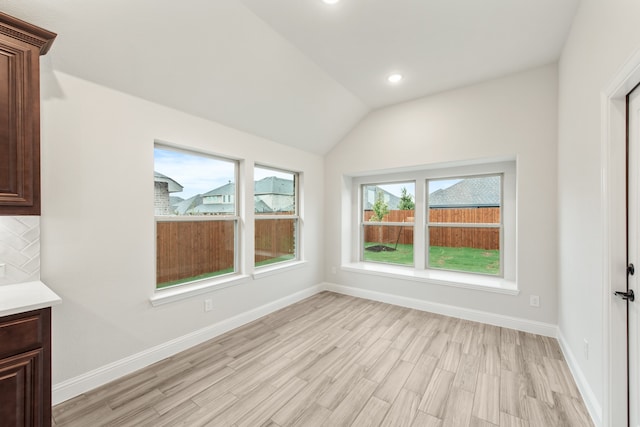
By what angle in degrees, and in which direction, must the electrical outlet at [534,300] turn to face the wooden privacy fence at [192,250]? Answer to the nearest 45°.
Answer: approximately 45° to its right

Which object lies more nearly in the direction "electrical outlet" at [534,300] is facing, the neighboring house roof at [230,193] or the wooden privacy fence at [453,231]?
the neighboring house roof

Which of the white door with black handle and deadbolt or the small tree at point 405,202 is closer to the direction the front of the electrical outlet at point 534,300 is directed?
the white door with black handle and deadbolt

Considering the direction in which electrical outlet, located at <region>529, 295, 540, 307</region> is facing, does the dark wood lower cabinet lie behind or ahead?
ahead

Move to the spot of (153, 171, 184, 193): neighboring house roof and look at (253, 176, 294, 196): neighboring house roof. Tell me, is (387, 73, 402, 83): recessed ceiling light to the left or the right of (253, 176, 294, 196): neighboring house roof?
right

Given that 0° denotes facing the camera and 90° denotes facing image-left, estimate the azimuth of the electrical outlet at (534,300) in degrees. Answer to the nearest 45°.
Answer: approximately 0°

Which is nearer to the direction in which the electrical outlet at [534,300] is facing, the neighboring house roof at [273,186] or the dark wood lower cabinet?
the dark wood lower cabinet

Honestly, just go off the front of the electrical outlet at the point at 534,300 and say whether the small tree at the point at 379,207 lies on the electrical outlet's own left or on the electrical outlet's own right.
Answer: on the electrical outlet's own right
